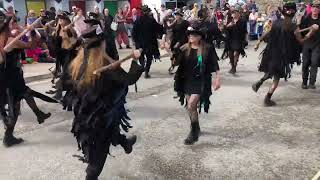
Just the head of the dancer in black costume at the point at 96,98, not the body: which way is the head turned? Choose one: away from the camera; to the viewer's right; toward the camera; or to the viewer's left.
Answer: away from the camera

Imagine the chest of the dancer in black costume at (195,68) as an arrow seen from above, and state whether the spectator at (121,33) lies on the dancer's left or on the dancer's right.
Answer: on the dancer's right

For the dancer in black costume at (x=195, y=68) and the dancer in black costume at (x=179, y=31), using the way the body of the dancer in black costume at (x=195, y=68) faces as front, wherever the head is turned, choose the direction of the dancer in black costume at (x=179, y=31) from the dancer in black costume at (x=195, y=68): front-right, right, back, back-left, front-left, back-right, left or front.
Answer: back-right

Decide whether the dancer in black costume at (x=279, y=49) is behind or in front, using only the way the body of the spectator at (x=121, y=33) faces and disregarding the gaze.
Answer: in front

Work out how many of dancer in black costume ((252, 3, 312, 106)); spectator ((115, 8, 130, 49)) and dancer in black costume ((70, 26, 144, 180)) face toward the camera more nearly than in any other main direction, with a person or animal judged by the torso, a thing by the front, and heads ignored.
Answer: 1

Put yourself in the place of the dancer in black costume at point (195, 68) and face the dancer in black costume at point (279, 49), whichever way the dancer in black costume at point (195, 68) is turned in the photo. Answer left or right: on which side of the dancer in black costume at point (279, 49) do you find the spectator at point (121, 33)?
left

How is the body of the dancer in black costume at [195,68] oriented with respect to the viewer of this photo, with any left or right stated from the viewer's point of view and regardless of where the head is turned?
facing the viewer and to the left of the viewer

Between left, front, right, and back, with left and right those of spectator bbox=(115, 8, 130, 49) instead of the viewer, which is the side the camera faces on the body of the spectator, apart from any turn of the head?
front

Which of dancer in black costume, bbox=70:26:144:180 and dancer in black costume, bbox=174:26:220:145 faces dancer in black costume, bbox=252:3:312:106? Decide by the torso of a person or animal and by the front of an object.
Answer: dancer in black costume, bbox=70:26:144:180
